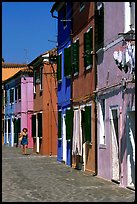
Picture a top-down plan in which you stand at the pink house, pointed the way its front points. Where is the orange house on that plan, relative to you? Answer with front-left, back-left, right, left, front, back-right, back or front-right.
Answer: front-left

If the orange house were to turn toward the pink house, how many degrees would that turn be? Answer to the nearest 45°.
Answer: approximately 135° to its right

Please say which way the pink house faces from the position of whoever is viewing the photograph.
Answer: facing the viewer and to the left of the viewer

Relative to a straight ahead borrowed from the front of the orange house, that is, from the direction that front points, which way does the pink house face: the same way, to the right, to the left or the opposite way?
the same way

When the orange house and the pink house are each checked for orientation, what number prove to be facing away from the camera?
0
